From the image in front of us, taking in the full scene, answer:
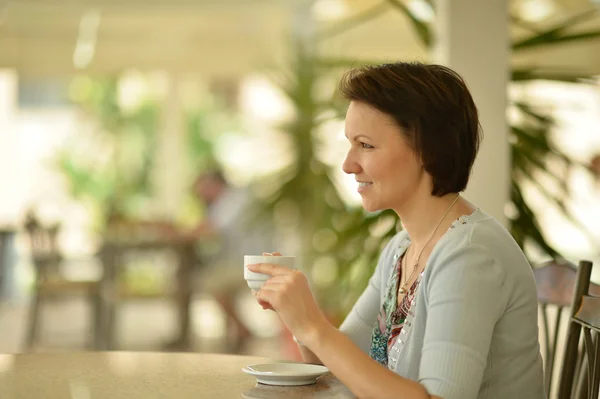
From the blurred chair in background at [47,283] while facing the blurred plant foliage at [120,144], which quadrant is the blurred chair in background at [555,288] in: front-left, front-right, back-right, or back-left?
back-right

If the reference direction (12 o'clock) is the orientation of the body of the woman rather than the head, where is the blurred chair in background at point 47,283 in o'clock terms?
The blurred chair in background is roughly at 2 o'clock from the woman.

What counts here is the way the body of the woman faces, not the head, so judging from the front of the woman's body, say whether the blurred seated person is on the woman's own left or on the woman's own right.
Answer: on the woman's own right

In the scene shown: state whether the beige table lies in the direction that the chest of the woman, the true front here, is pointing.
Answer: yes

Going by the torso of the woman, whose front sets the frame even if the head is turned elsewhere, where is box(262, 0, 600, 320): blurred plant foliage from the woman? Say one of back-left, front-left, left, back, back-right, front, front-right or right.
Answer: right

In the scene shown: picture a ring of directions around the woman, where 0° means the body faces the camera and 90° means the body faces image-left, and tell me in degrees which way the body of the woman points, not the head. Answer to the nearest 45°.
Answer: approximately 90°

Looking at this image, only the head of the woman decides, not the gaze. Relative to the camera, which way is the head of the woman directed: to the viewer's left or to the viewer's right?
to the viewer's left
